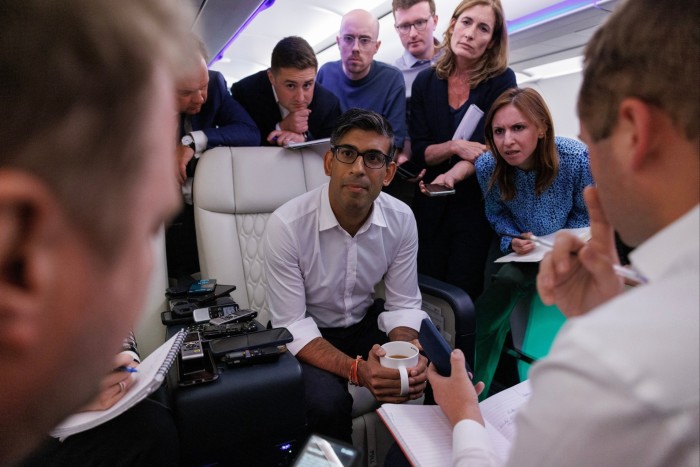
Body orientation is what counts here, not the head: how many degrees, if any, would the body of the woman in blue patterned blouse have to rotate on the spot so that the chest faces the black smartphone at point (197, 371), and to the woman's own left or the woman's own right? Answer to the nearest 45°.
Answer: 0° — they already face it

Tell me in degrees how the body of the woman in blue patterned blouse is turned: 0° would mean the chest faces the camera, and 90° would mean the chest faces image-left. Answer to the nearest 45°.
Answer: approximately 45°

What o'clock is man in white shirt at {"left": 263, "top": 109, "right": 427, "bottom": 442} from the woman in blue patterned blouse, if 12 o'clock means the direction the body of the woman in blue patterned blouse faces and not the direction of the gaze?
The man in white shirt is roughly at 12 o'clock from the woman in blue patterned blouse.

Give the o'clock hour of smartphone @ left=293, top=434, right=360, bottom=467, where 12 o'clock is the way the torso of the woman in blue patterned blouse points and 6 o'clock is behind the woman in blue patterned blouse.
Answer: The smartphone is roughly at 11 o'clock from the woman in blue patterned blouse.

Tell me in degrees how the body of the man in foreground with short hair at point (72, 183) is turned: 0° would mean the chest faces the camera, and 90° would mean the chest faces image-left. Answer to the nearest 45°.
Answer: approximately 225°

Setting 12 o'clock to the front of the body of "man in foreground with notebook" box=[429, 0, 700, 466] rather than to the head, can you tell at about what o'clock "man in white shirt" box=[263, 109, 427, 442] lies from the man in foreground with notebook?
The man in white shirt is roughly at 12 o'clock from the man in foreground with notebook.

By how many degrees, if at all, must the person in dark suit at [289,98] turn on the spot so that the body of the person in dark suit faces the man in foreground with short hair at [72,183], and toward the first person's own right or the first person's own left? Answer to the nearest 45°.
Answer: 0° — they already face them

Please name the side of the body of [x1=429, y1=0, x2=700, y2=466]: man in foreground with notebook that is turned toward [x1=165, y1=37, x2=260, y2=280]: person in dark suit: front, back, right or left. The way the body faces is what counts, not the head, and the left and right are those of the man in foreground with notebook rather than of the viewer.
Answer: front

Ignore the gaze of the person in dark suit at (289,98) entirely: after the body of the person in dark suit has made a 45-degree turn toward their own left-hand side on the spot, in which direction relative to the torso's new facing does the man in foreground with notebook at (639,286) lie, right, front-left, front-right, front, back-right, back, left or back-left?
front-right

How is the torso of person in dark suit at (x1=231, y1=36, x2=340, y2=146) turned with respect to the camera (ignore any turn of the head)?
toward the camera

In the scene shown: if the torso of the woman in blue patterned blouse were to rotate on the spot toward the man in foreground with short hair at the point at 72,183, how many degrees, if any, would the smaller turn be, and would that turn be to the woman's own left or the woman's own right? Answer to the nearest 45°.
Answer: approximately 45° to the woman's own left

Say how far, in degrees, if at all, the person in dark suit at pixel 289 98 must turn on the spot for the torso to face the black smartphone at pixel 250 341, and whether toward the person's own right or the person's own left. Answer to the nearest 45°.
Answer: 0° — they already face it

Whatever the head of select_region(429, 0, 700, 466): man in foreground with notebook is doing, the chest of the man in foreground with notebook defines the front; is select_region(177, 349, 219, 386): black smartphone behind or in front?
in front

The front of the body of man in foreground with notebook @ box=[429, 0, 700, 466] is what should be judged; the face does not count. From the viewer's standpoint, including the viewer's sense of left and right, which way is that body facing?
facing away from the viewer and to the left of the viewer

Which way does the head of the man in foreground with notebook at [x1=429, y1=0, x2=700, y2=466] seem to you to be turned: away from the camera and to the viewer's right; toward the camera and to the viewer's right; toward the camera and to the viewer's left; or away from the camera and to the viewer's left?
away from the camera and to the viewer's left

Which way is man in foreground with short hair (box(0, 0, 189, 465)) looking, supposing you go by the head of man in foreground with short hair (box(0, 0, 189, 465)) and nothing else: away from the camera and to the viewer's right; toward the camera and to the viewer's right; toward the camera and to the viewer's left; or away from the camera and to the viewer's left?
away from the camera and to the viewer's right

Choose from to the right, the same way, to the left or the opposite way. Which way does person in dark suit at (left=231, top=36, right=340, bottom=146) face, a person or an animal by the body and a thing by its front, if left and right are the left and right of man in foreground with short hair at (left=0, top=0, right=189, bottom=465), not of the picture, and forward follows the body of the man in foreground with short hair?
the opposite way
